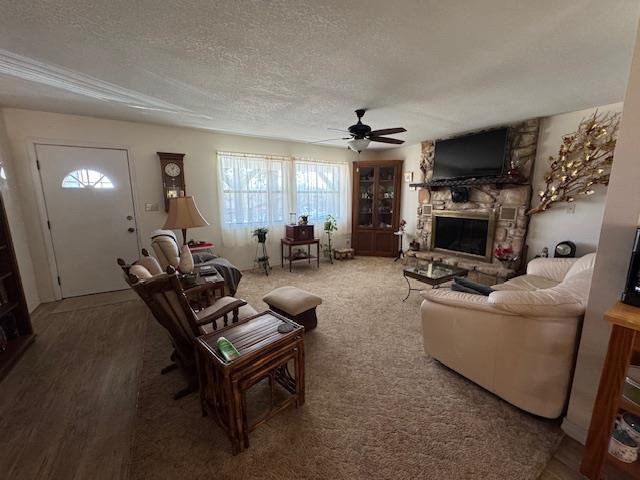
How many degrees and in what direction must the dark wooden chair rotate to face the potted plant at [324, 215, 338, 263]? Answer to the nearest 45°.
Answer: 0° — it already faces it

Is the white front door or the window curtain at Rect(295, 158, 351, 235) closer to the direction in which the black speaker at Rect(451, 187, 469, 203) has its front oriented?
the white front door

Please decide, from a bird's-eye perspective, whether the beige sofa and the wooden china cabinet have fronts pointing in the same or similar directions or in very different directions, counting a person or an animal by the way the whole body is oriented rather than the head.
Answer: very different directions

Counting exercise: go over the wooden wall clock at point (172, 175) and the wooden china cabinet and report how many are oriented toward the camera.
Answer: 2

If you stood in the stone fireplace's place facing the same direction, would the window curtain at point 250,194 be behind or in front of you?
in front

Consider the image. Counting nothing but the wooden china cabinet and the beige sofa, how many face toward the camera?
1

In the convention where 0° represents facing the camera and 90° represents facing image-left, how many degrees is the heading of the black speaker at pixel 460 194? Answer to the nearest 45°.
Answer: approximately 45°

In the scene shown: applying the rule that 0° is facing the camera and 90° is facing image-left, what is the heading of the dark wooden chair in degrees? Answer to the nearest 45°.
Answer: approximately 225°

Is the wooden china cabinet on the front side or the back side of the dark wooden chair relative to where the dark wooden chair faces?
on the front side

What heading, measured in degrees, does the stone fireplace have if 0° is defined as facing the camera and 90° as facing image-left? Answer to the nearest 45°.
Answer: approximately 45°

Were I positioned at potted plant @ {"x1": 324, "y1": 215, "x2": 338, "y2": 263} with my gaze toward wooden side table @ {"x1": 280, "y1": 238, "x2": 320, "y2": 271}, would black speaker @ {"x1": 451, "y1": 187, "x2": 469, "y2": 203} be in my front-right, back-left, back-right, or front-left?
back-left

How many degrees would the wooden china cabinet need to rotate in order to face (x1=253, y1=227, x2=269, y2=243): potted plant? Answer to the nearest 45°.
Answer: approximately 45° to its right

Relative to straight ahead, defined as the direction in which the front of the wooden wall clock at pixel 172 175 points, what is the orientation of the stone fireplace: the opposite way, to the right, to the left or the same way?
to the right

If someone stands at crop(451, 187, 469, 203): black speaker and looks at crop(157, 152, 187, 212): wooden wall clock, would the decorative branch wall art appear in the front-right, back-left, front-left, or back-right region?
back-left
